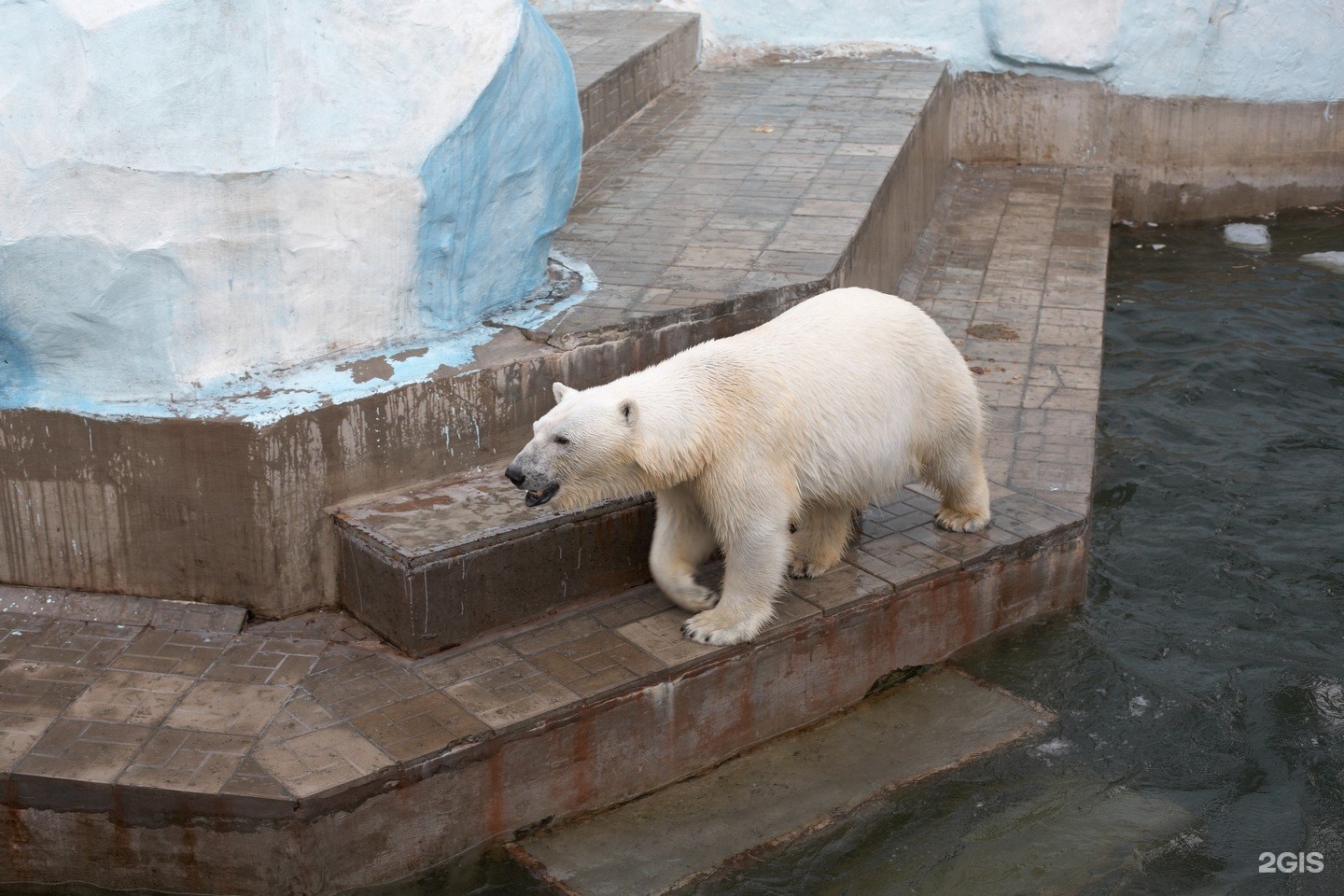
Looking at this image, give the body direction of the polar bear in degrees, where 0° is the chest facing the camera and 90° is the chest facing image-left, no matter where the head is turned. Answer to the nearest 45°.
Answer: approximately 45°

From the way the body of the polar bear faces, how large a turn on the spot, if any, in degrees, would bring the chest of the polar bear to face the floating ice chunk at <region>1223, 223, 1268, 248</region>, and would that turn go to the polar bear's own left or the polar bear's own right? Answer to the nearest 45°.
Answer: approximately 180°

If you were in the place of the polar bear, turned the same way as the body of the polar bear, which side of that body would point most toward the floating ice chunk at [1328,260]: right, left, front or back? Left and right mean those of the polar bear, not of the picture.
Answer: back

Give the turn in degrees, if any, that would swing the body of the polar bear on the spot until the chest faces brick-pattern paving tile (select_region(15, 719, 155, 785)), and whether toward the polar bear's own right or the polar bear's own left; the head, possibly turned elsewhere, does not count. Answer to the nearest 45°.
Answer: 0° — it already faces it

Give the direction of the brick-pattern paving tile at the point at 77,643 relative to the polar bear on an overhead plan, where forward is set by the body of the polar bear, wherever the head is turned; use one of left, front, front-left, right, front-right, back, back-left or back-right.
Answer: front-right

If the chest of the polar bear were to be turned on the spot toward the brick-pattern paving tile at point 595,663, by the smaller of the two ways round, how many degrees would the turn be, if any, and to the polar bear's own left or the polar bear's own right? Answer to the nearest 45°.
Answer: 0° — it already faces it

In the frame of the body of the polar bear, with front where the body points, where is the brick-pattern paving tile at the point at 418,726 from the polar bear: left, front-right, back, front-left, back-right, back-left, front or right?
front

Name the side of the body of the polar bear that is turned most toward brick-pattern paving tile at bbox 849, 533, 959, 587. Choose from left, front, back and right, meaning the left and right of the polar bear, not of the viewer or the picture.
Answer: back

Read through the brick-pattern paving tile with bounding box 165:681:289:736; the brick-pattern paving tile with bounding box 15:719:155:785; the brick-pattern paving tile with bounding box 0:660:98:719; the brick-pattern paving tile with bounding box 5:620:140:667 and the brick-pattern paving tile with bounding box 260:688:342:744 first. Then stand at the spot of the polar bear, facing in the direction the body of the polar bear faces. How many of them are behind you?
0

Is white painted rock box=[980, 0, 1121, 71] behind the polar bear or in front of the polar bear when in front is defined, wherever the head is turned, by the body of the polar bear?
behind

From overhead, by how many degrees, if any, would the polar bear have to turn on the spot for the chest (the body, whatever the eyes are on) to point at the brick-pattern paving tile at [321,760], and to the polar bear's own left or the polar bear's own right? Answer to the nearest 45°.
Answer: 0° — it already faces it

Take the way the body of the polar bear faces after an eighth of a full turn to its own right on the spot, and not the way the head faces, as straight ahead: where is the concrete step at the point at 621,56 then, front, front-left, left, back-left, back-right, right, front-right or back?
right

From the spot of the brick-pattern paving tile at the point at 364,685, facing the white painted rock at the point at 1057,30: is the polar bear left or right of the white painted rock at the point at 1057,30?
right
